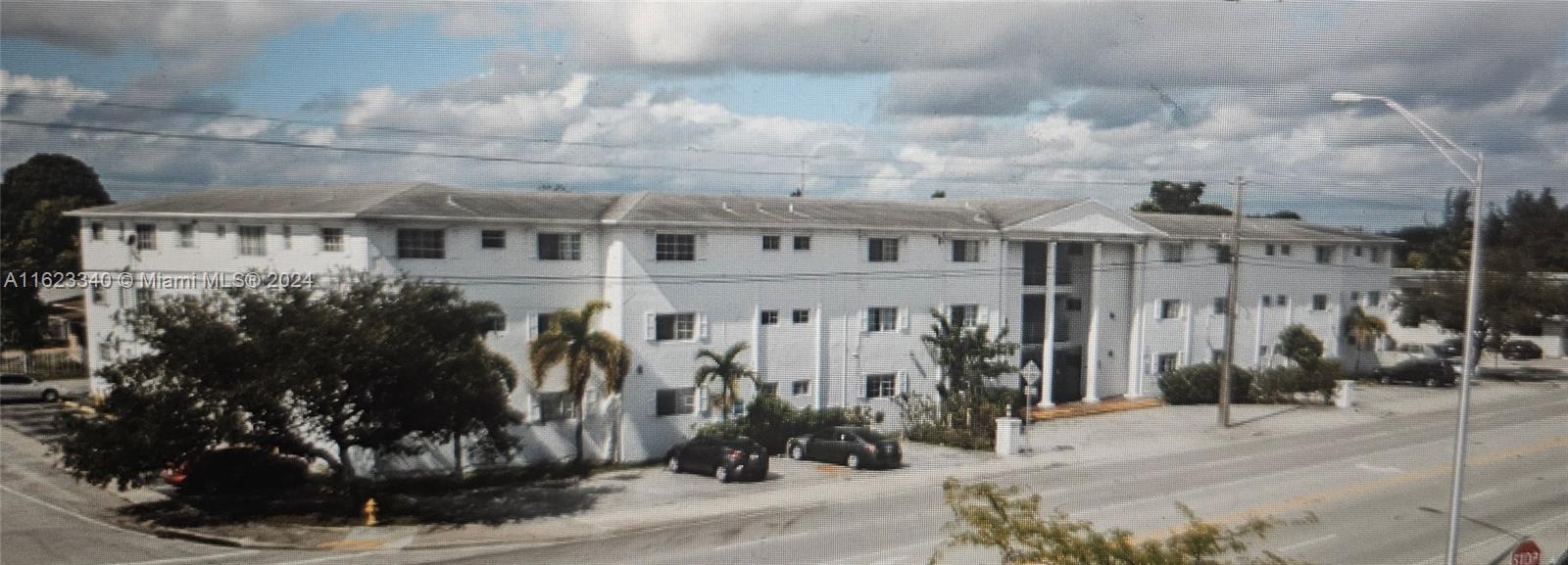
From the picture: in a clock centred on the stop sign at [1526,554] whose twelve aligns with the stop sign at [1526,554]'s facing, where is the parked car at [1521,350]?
The parked car is roughly at 6 o'clock from the stop sign.

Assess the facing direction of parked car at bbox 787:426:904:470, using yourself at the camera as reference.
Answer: facing away from the viewer and to the left of the viewer

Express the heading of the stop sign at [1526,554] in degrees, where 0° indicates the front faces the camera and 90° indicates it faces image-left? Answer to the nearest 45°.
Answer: approximately 0°

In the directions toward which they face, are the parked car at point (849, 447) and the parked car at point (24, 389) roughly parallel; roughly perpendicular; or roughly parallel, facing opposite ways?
roughly perpendicular

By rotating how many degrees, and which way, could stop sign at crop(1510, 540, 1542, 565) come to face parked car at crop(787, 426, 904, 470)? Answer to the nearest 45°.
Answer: approximately 90° to its right

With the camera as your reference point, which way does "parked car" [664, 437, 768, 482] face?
facing away from the viewer and to the left of the viewer
